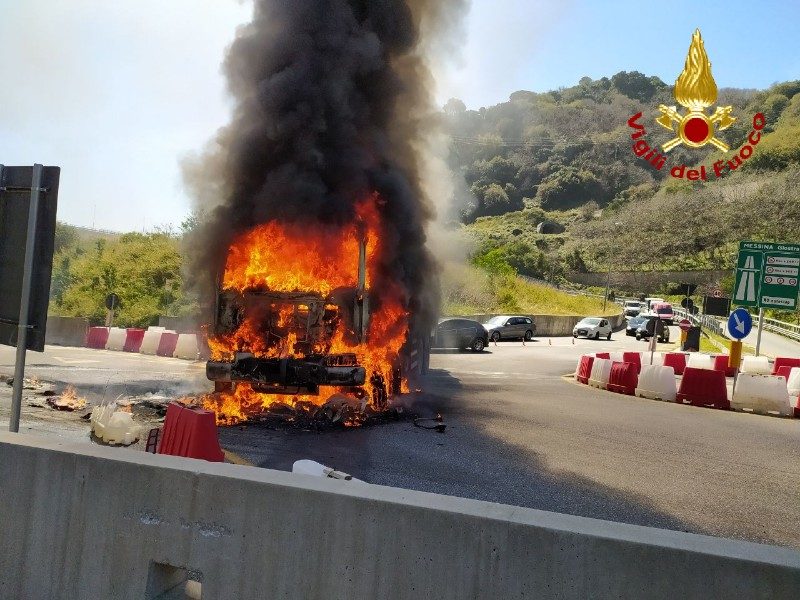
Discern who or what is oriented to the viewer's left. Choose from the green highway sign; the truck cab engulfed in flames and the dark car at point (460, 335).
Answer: the dark car

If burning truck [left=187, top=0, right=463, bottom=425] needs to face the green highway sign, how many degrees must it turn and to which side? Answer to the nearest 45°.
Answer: approximately 135° to its left

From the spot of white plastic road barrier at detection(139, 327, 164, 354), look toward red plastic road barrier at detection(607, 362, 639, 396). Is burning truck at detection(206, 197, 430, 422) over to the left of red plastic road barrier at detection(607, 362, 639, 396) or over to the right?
right

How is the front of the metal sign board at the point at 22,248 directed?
away from the camera

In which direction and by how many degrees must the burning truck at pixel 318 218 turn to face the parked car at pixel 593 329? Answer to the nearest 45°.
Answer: approximately 135° to its left

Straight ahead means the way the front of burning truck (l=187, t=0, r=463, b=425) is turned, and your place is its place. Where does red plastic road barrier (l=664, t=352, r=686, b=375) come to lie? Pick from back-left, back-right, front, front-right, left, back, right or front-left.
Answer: back-left

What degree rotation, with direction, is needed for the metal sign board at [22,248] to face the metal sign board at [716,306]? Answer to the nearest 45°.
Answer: approximately 45° to its right

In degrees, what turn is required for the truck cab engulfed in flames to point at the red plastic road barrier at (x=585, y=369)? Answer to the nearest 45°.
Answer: approximately 135° to its left

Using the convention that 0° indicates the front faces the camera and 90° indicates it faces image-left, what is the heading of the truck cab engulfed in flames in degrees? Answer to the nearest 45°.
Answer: approximately 0°

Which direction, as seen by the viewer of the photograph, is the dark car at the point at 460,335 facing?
facing to the left of the viewer
